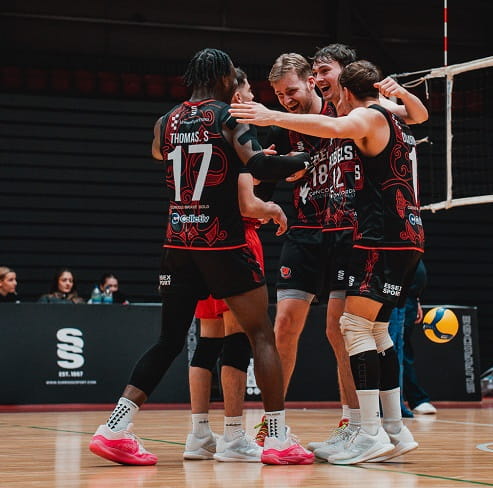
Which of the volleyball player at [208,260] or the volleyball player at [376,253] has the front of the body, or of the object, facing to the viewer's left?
the volleyball player at [376,253]

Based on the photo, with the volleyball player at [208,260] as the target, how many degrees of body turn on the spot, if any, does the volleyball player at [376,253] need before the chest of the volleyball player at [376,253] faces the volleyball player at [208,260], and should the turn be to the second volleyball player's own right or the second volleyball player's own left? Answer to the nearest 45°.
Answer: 0° — they already face them

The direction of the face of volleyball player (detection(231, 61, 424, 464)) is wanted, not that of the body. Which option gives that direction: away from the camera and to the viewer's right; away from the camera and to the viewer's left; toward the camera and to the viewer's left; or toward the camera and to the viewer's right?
away from the camera and to the viewer's left

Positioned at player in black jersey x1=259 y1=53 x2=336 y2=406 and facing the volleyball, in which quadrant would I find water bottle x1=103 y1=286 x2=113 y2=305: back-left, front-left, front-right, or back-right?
front-left

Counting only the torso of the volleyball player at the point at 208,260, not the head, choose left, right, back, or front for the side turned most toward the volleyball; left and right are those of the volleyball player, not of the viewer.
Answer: front

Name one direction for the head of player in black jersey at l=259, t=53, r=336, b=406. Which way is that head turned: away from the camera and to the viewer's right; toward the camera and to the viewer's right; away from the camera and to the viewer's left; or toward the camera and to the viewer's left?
toward the camera and to the viewer's left

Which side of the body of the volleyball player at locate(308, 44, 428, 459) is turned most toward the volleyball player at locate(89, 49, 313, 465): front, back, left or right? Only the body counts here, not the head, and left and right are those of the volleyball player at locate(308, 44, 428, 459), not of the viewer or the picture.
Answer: front

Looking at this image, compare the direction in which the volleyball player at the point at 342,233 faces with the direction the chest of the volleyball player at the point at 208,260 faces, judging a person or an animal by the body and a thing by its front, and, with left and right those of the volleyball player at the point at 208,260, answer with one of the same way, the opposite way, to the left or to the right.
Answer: the opposite way

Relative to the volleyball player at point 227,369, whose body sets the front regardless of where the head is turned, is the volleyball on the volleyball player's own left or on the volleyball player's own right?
on the volleyball player's own left

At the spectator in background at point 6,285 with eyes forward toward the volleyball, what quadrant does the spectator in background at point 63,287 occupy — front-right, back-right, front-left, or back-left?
front-left
